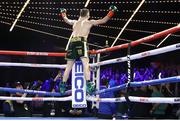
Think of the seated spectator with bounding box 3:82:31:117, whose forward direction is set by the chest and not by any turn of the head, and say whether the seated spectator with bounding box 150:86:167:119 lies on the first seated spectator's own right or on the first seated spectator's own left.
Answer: on the first seated spectator's own left

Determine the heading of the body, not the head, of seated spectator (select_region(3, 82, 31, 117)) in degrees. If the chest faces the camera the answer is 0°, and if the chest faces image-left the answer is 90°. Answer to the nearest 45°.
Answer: approximately 0°

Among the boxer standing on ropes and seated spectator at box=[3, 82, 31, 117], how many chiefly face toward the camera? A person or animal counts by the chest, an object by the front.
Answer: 1

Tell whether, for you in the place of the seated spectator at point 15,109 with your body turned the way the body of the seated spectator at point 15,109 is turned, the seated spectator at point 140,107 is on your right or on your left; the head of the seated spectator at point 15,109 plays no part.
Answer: on your left

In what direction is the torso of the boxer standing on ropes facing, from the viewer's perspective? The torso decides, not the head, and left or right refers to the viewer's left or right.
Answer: facing away from the viewer

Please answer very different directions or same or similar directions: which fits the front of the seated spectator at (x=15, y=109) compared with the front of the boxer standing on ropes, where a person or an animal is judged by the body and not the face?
very different directions
